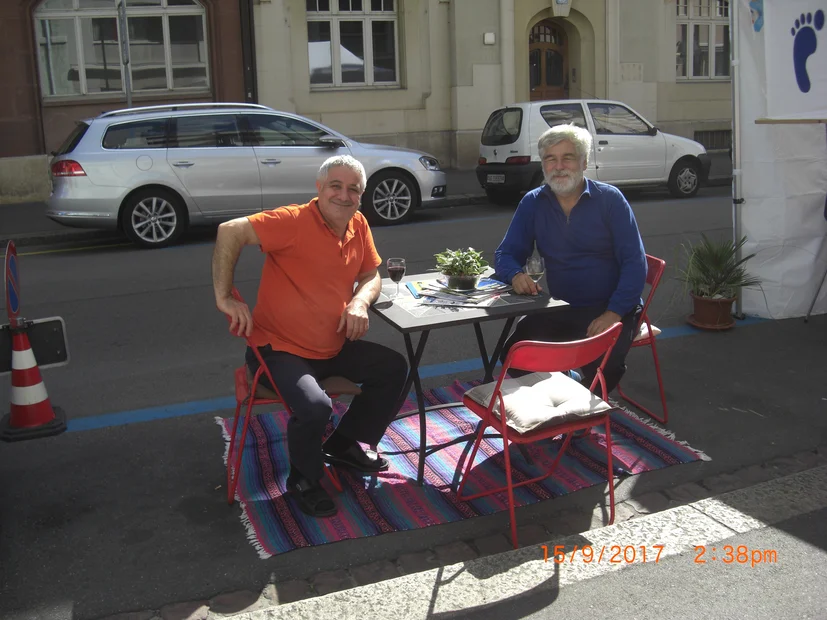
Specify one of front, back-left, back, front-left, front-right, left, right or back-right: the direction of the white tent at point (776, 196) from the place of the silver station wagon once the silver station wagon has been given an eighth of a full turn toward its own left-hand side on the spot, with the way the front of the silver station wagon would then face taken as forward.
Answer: right

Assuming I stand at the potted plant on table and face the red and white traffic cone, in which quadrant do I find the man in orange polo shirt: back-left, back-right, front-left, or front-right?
front-left

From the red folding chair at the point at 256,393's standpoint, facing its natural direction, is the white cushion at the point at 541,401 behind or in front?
in front

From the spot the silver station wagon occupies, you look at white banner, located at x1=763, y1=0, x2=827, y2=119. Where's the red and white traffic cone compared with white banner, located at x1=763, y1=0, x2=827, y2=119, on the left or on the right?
right

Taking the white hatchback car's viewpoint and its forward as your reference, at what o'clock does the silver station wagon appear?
The silver station wagon is roughly at 6 o'clock from the white hatchback car.

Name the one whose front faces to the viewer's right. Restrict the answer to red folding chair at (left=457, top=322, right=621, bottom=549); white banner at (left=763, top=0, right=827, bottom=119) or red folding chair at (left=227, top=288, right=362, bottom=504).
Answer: red folding chair at (left=227, top=288, right=362, bottom=504)

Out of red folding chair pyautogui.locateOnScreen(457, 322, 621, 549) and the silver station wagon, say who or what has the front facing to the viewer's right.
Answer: the silver station wagon

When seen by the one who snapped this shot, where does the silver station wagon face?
facing to the right of the viewer

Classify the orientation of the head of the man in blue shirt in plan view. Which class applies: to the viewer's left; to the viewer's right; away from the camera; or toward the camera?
toward the camera

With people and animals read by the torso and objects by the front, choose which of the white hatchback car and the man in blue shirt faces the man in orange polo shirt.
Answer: the man in blue shirt

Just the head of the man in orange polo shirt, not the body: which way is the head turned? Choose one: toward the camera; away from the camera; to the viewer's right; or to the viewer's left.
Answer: toward the camera

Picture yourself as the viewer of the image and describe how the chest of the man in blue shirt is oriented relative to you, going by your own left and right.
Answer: facing the viewer and to the left of the viewer

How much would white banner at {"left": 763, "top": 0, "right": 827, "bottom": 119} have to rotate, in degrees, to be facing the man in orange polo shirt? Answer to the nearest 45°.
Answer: approximately 45° to its right
